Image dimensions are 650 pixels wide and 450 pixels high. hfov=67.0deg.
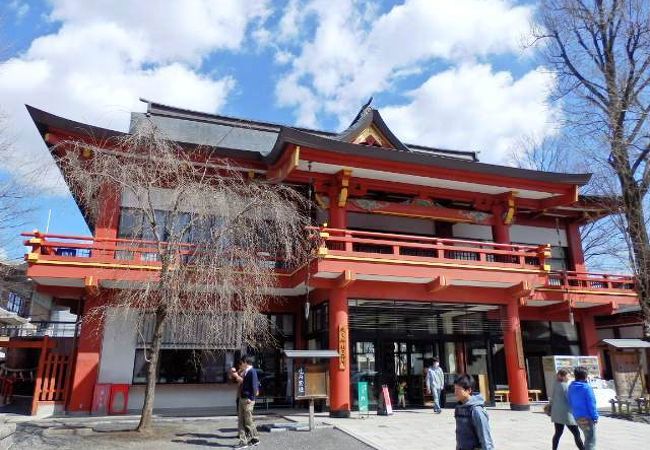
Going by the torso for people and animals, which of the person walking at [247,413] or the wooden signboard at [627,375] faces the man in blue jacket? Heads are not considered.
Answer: the wooden signboard

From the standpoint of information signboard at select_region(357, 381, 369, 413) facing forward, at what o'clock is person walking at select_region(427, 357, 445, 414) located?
The person walking is roughly at 8 o'clock from the information signboard.

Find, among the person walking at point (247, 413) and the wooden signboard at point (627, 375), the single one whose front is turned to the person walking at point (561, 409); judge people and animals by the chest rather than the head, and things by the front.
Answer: the wooden signboard
